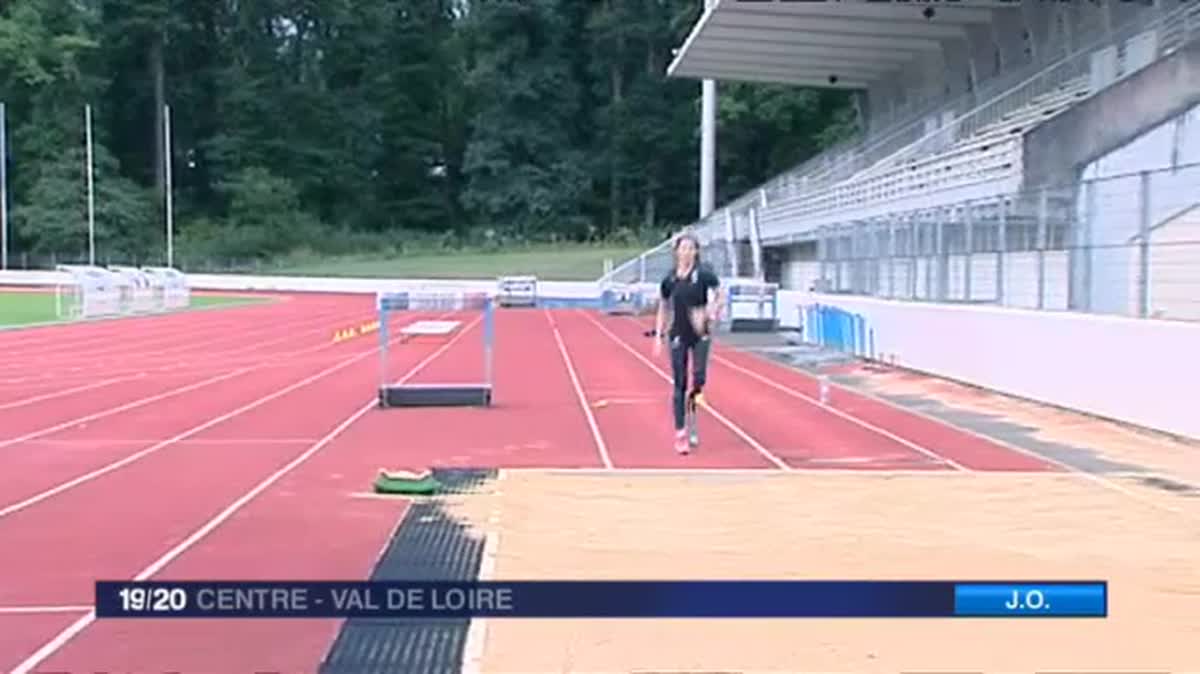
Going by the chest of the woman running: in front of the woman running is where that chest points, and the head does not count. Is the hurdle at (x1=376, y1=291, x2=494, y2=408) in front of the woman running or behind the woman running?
behind

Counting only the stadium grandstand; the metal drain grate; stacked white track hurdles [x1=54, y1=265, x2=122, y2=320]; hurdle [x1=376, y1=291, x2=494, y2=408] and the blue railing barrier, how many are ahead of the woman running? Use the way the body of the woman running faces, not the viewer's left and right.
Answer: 1

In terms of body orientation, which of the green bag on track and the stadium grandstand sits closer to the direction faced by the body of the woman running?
the green bag on track

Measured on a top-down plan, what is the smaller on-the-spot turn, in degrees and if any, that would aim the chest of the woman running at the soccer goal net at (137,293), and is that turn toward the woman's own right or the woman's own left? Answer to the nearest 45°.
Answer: approximately 135° to the woman's own right

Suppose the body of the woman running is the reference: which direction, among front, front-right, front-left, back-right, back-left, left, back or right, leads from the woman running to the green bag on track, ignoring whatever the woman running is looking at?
front-right

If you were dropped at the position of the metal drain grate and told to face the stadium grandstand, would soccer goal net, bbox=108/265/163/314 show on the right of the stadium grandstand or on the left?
left

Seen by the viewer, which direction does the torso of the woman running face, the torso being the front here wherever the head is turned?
toward the camera

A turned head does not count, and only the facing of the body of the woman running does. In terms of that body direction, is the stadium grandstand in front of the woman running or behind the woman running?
behind

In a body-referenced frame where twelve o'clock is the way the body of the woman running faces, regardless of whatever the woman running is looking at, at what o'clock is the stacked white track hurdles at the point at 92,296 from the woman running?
The stacked white track hurdles is roughly at 5 o'clock from the woman running.

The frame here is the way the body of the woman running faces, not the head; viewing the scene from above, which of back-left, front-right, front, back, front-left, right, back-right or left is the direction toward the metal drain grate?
front
